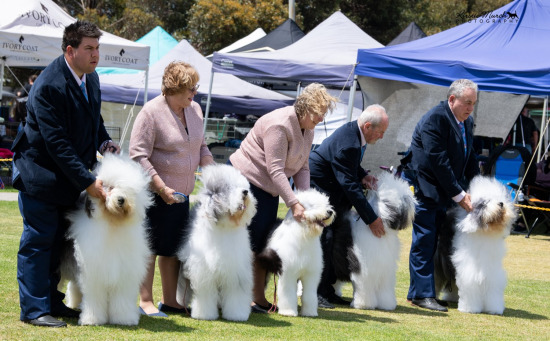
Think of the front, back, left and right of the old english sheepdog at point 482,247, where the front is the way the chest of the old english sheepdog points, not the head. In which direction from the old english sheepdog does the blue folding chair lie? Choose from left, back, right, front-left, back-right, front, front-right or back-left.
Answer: back-left

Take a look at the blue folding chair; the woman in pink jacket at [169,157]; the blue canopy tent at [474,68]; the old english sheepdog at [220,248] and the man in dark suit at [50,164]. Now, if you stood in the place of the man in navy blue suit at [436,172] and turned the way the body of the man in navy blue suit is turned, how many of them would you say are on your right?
3

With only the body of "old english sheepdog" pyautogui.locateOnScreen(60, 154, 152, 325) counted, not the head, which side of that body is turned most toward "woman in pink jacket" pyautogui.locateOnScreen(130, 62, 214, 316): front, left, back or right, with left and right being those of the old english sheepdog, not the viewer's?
left

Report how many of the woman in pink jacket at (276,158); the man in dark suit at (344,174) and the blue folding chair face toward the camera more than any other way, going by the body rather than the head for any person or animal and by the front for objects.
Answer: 1

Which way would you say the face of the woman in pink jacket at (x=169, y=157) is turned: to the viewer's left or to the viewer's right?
to the viewer's right

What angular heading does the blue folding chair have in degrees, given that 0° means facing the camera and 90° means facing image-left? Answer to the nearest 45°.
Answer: approximately 0°

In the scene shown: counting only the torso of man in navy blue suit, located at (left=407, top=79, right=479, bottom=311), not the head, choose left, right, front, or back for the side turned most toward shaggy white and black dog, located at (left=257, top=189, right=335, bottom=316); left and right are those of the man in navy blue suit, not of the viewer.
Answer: right

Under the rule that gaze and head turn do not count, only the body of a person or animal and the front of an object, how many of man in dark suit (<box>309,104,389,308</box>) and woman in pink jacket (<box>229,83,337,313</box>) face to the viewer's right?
2

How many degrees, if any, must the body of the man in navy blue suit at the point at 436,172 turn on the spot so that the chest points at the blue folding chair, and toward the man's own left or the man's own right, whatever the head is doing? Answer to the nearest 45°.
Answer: approximately 135° to the man's own left

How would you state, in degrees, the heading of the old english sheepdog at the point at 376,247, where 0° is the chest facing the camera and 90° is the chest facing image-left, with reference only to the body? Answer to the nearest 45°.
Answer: approximately 315°

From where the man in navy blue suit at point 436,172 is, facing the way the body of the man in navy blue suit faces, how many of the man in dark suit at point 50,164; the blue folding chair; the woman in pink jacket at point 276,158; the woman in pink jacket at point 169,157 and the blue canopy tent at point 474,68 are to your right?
3

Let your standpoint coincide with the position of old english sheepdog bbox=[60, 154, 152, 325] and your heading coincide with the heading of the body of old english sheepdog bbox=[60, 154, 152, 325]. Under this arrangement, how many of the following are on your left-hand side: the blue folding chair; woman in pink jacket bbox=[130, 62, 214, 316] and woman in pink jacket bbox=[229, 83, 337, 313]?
3

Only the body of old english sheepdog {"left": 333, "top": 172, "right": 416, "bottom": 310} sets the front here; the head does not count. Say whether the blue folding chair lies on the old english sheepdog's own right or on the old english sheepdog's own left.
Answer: on the old english sheepdog's own left
